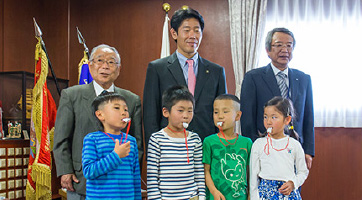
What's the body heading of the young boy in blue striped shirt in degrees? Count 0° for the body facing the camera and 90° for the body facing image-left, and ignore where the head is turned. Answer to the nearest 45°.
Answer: approximately 315°

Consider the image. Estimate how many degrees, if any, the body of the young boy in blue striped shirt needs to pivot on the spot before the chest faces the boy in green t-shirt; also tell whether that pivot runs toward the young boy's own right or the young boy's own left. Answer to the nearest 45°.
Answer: approximately 45° to the young boy's own left

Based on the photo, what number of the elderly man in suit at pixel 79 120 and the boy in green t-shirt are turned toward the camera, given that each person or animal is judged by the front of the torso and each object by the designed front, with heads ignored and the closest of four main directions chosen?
2

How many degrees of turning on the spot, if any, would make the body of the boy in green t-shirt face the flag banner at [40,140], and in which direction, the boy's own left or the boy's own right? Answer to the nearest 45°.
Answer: approximately 135° to the boy's own right

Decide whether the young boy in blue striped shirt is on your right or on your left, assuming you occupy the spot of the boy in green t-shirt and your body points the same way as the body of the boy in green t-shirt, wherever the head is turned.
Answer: on your right

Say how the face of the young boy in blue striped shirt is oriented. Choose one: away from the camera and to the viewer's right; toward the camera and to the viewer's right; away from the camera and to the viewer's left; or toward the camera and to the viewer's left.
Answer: toward the camera and to the viewer's right

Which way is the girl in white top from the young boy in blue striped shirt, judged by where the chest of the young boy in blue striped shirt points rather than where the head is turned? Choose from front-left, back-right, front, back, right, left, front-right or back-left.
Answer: front-left

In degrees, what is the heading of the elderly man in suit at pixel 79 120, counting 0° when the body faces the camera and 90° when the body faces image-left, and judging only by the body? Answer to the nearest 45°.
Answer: approximately 0°

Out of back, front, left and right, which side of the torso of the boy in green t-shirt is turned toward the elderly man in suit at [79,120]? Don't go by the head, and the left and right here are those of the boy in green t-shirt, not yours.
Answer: right

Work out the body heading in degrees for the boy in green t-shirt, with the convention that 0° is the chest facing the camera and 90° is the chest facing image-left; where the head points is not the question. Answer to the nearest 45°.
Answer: approximately 0°

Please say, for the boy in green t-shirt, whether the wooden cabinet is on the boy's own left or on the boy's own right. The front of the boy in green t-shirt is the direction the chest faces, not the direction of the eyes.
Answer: on the boy's own right
